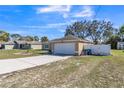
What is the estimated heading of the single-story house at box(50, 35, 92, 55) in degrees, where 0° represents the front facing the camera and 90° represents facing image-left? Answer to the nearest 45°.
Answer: approximately 45°
